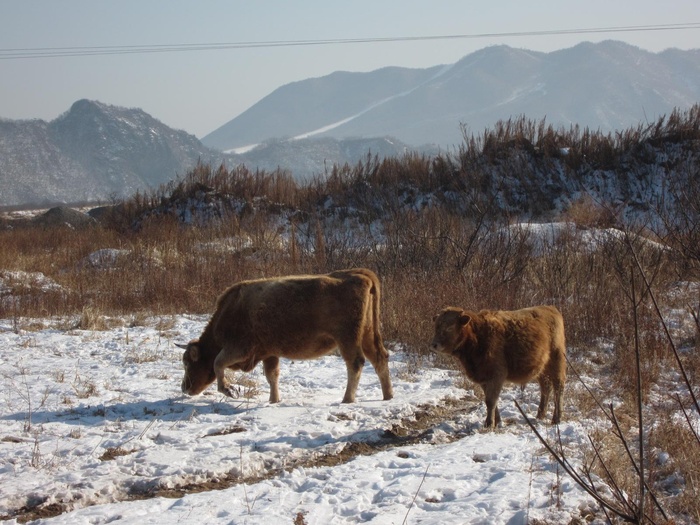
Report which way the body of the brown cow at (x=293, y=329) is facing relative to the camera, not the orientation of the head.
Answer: to the viewer's left

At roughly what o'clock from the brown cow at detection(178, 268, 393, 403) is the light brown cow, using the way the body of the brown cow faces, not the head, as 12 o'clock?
The light brown cow is roughly at 7 o'clock from the brown cow.
